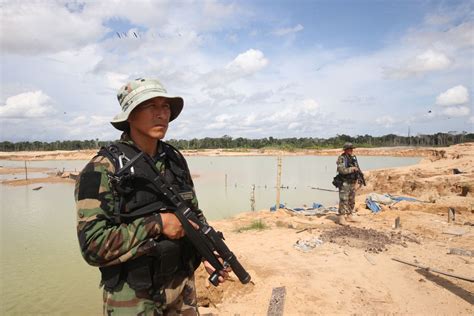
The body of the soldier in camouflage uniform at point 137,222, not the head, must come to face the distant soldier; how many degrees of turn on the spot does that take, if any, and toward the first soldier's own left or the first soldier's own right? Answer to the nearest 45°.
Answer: approximately 90° to the first soldier's own left

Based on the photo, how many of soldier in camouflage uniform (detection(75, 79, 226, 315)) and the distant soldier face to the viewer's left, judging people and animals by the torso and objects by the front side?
0

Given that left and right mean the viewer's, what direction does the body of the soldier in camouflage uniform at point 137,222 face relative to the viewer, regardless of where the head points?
facing the viewer and to the right of the viewer

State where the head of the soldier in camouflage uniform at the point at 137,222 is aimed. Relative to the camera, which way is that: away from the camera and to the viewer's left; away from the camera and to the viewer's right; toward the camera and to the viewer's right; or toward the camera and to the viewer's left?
toward the camera and to the viewer's right

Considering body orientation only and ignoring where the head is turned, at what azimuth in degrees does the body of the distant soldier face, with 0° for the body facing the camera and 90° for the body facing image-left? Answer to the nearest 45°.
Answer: approximately 315°

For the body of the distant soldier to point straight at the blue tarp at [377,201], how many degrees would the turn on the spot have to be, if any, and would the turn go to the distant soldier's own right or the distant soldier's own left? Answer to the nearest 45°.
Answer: approximately 135° to the distant soldier's own left

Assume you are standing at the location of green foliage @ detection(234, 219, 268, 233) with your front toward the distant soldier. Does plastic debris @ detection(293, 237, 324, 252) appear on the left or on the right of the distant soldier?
right

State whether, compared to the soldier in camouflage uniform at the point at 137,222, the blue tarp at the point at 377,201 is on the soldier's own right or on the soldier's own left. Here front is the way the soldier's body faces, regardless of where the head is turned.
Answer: on the soldier's own left

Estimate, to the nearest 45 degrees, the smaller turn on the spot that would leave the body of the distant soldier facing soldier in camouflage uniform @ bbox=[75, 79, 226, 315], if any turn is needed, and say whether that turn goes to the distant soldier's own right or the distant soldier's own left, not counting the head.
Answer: approximately 45° to the distant soldier's own right

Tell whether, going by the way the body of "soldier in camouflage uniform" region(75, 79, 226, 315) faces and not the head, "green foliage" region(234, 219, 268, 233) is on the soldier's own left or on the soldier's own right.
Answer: on the soldier's own left
